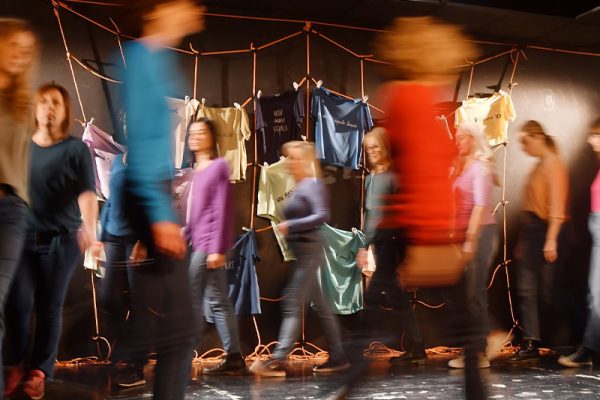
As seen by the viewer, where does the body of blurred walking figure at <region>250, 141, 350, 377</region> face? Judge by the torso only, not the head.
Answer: to the viewer's left

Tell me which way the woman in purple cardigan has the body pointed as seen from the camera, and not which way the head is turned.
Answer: to the viewer's left

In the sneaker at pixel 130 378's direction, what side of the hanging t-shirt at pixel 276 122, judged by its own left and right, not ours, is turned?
front

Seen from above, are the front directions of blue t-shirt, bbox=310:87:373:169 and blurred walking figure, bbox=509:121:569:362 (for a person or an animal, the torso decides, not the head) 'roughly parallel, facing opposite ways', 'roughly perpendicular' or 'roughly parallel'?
roughly perpendicular

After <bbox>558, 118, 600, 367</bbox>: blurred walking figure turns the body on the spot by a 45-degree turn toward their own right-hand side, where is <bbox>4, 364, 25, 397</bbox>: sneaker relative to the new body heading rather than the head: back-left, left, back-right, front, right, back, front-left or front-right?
left

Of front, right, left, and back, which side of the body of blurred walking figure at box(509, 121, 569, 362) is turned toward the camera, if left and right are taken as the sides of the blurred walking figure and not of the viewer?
left

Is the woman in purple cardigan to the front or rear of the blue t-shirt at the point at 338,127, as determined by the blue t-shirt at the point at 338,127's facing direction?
to the front

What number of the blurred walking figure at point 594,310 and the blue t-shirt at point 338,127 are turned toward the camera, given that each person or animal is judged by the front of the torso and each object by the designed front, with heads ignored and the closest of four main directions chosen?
1

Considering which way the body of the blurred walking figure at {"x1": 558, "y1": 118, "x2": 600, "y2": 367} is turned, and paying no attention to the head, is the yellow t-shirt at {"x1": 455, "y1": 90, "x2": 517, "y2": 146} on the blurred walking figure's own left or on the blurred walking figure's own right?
on the blurred walking figure's own right

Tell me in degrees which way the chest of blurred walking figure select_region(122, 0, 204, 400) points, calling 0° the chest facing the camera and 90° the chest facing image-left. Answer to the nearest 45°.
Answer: approximately 270°

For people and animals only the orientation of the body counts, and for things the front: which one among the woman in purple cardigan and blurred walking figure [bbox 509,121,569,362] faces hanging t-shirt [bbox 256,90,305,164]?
the blurred walking figure

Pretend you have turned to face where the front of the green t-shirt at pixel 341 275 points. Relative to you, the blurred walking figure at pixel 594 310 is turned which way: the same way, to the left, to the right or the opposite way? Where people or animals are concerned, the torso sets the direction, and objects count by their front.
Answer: to the right

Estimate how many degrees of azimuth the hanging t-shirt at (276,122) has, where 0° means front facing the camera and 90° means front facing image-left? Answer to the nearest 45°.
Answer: approximately 0°
